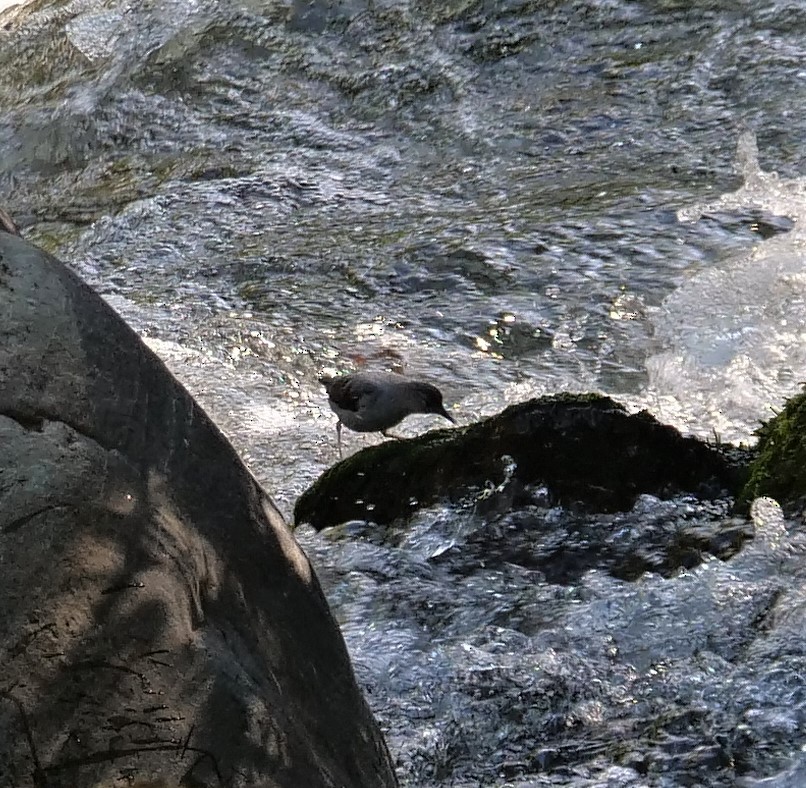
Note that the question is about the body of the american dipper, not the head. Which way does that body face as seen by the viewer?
to the viewer's right

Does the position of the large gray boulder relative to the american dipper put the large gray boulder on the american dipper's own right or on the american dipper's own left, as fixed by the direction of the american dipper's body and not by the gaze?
on the american dipper's own right

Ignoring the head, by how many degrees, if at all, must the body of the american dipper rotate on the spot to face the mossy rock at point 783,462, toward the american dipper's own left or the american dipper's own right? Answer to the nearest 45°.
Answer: approximately 45° to the american dipper's own right
